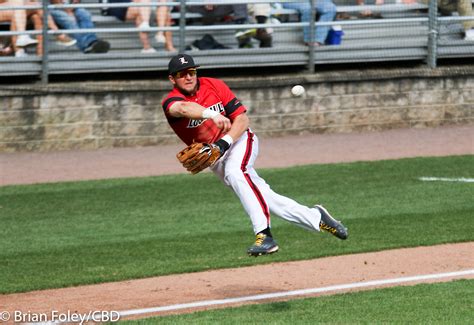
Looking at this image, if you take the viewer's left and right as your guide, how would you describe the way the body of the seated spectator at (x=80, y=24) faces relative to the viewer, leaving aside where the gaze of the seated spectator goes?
facing the viewer and to the right of the viewer

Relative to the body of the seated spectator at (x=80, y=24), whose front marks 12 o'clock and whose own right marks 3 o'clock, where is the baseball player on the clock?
The baseball player is roughly at 1 o'clock from the seated spectator.

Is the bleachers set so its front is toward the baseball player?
yes

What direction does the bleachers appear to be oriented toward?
toward the camera

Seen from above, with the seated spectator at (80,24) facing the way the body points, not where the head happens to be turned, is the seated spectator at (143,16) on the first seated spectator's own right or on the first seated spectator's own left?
on the first seated spectator's own left

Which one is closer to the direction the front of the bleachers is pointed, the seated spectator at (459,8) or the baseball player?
the baseball player

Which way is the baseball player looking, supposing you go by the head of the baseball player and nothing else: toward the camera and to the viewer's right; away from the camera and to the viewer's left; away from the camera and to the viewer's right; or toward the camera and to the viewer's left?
toward the camera and to the viewer's right
